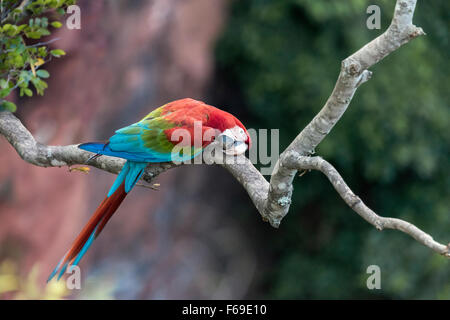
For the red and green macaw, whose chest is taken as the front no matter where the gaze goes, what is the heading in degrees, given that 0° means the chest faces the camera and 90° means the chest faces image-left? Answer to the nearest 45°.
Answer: approximately 270°

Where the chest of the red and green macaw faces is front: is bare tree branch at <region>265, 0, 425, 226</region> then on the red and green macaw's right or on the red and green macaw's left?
on the red and green macaw's right
